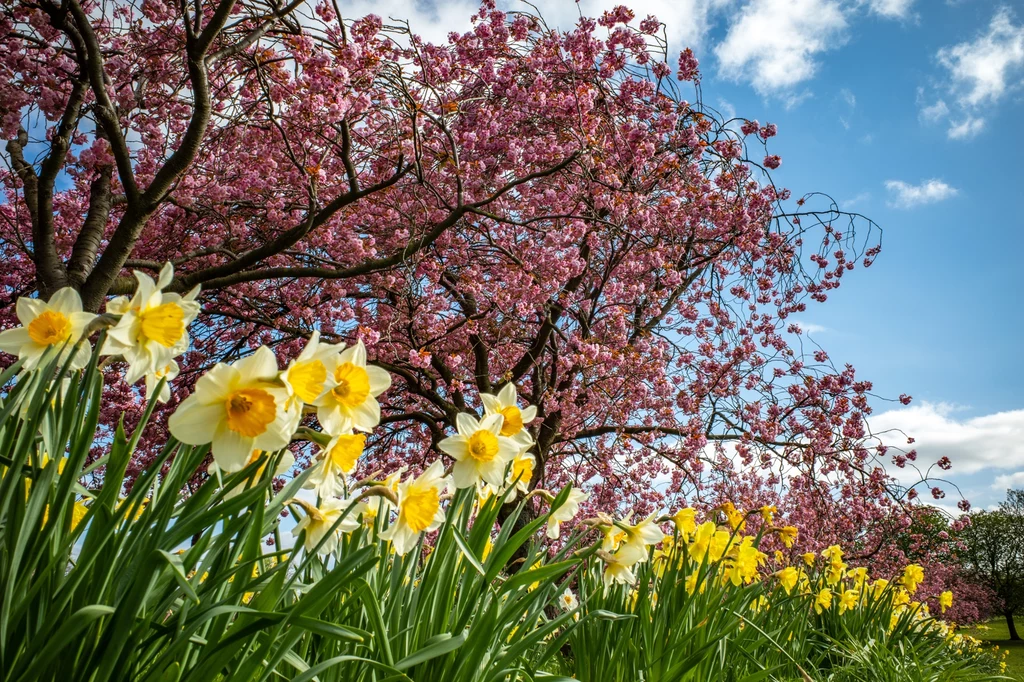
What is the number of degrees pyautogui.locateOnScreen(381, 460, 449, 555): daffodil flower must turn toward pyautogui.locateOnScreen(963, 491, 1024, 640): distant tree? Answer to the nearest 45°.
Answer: approximately 90° to its left

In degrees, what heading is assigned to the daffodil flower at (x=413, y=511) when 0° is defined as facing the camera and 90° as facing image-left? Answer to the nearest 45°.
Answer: approximately 315°

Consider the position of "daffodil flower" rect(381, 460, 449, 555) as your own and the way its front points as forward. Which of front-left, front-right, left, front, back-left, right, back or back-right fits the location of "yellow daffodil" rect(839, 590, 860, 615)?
left

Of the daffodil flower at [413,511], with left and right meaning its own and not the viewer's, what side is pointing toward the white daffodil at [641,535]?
left

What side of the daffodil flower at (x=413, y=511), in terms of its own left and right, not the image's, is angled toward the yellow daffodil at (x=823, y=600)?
left

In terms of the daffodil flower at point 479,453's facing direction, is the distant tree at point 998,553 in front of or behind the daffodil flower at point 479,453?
behind

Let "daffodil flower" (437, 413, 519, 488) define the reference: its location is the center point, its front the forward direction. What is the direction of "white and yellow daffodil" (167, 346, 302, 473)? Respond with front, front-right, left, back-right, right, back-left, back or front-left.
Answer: front-right

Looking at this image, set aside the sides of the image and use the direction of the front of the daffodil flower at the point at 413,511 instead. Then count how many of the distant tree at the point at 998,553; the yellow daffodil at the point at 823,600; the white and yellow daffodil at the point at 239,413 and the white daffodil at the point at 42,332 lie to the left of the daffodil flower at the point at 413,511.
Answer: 2

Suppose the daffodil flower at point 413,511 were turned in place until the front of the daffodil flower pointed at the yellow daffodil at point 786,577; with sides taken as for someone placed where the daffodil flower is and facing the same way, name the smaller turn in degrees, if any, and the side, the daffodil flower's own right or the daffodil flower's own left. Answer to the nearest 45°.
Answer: approximately 90° to the daffodil flower's own left

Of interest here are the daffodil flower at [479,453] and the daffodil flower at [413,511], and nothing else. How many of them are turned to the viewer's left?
0

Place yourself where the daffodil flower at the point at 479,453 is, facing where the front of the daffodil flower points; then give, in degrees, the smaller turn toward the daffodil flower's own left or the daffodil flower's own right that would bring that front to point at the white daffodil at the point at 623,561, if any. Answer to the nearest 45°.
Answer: approximately 135° to the daffodil flower's own left

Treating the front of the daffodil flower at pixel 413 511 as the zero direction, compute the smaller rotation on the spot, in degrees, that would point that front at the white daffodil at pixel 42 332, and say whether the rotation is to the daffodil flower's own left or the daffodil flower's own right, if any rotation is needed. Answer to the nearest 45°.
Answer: approximately 135° to the daffodil flower's own right

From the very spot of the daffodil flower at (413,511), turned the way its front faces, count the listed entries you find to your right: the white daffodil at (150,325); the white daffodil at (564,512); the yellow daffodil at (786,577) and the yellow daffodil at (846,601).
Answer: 1

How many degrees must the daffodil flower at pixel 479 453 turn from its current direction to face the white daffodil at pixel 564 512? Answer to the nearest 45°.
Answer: approximately 135° to its left

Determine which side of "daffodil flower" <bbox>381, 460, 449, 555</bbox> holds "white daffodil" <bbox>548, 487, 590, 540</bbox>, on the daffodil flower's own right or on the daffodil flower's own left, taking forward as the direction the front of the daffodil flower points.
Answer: on the daffodil flower's own left
